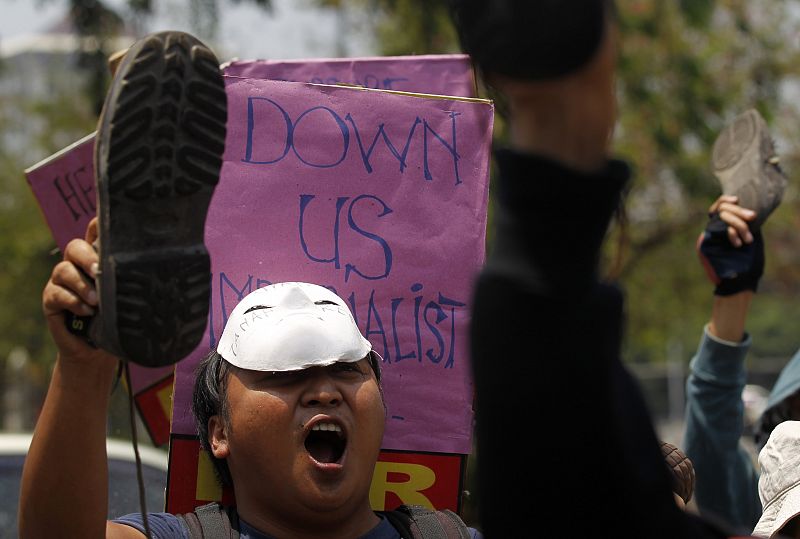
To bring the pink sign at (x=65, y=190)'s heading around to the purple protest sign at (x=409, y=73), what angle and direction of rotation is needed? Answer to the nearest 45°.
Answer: approximately 90° to its left

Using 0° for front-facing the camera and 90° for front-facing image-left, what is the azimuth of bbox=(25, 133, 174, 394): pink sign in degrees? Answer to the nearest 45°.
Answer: approximately 0°

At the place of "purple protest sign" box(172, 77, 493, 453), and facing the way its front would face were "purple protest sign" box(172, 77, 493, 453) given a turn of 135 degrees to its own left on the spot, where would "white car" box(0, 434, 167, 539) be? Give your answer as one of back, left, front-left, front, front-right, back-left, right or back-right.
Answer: left

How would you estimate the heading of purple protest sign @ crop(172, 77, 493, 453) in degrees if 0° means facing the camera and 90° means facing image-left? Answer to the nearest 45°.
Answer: approximately 0°
